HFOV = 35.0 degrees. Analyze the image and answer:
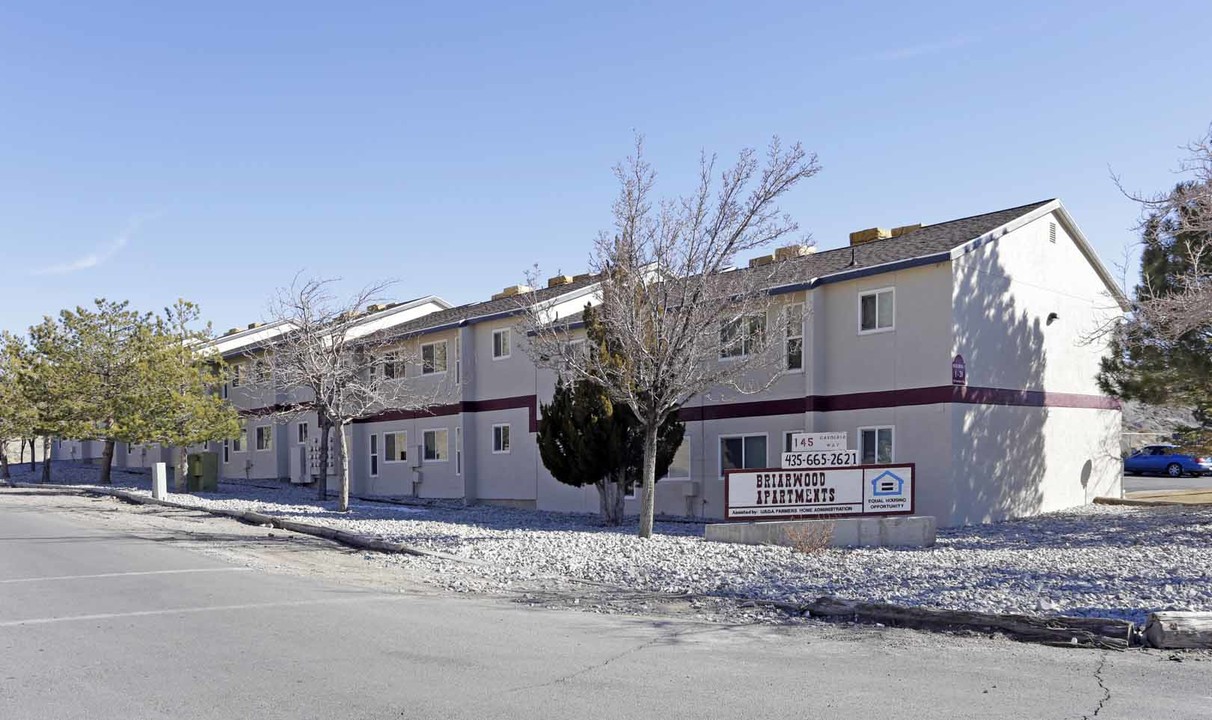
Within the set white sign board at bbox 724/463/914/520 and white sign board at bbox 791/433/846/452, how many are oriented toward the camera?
2

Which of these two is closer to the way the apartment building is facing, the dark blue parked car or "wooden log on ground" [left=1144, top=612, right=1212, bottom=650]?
the wooden log on ground

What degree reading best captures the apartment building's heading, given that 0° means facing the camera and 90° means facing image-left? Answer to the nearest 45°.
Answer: approximately 45°

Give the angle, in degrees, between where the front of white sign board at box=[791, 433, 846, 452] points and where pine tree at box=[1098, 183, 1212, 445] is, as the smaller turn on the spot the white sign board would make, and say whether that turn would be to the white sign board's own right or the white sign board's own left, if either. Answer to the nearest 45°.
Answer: approximately 90° to the white sign board's own left

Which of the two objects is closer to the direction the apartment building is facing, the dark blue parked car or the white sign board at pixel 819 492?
the white sign board

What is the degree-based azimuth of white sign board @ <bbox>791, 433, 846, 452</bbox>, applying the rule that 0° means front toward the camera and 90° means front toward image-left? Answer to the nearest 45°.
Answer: approximately 0°

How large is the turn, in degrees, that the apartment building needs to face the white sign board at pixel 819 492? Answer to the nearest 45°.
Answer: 0° — it already faces it
